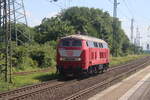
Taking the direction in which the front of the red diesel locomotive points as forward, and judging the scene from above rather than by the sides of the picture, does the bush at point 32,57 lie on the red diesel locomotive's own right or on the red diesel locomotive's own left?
on the red diesel locomotive's own right

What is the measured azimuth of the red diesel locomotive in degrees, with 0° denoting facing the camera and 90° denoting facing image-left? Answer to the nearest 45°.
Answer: approximately 45°
